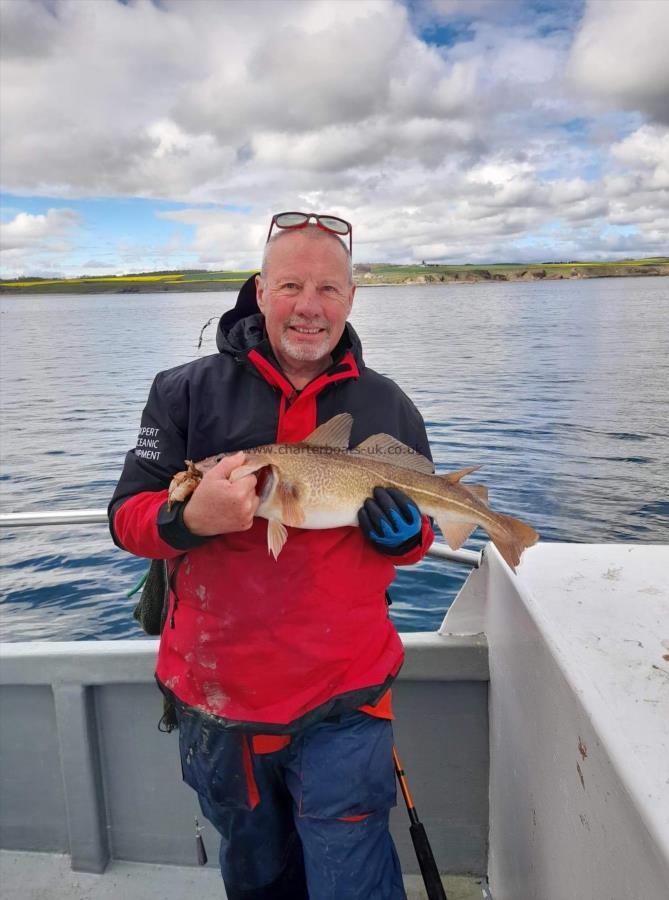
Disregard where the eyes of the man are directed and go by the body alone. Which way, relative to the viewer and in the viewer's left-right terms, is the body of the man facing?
facing the viewer

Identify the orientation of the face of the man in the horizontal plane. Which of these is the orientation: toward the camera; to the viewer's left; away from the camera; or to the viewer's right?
toward the camera
